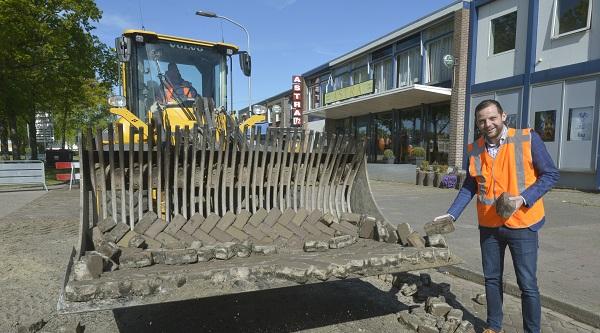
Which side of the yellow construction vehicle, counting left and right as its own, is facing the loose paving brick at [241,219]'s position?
front

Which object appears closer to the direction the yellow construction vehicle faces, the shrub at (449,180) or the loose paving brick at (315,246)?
the loose paving brick

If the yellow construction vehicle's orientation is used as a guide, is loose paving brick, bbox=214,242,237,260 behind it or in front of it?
in front

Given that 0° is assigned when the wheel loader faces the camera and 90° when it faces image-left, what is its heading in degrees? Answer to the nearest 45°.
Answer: approximately 0°

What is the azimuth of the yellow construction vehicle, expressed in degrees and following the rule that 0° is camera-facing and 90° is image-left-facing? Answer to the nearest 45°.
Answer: approximately 0°

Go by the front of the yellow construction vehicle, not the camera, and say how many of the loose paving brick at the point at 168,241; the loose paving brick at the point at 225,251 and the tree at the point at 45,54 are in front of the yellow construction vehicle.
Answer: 2

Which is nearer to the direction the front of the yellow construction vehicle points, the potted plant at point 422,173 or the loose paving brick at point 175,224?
the loose paving brick
